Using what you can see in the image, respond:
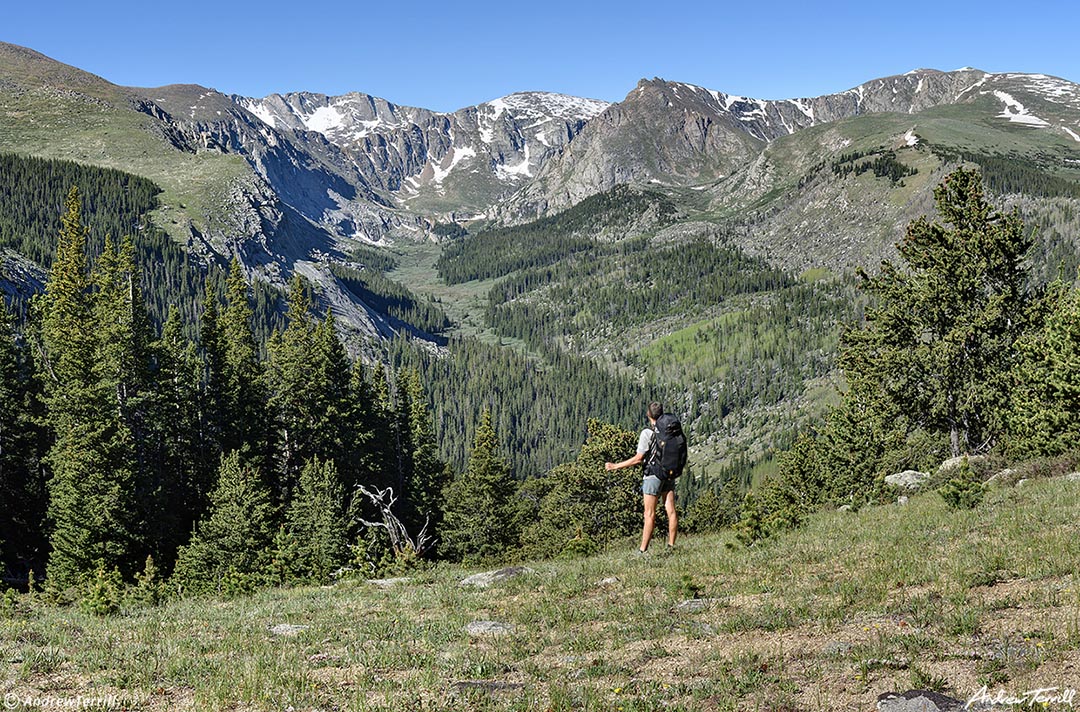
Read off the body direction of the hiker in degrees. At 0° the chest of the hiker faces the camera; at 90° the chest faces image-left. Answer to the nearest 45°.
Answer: approximately 135°

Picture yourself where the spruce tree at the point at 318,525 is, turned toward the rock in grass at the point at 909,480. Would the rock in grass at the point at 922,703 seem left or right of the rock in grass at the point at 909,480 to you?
right

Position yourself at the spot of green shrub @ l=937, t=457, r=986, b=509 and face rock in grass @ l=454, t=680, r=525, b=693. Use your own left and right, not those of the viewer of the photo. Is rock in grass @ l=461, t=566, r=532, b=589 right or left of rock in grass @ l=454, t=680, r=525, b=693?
right

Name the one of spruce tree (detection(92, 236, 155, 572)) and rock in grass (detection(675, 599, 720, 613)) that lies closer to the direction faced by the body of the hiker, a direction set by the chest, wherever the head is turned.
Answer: the spruce tree

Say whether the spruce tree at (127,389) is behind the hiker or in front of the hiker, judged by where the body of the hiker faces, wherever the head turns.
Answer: in front

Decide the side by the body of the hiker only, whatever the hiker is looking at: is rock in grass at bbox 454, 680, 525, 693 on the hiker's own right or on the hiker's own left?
on the hiker's own left

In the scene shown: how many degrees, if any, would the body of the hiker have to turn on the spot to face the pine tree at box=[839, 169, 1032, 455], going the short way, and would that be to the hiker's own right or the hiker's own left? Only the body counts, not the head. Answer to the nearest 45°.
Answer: approximately 90° to the hiker's own right

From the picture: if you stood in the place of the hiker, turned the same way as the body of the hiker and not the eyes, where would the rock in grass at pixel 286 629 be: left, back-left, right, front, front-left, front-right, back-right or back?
left
